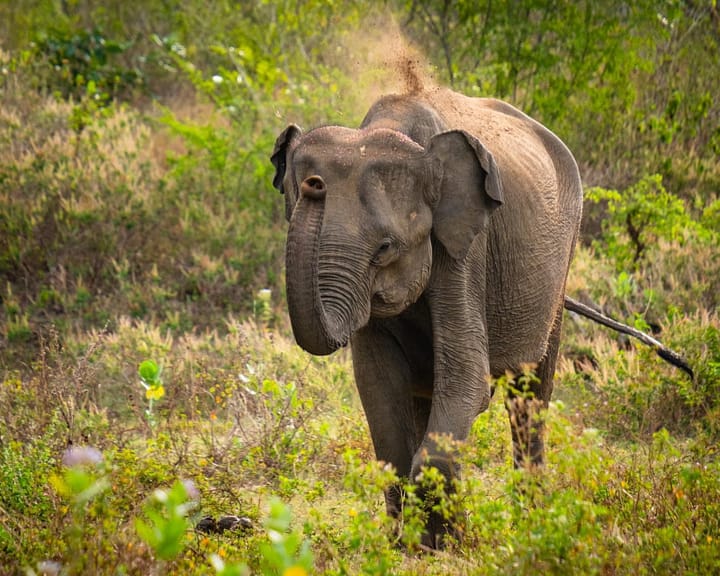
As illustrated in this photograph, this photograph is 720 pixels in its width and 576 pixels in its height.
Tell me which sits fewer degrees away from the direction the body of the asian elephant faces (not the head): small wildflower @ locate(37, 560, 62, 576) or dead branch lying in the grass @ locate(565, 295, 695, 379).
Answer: the small wildflower

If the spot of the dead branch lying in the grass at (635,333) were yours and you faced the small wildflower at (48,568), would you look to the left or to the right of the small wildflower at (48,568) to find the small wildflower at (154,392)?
right

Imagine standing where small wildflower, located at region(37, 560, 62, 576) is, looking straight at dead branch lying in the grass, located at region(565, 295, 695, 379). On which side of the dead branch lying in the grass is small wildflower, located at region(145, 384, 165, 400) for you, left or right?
left

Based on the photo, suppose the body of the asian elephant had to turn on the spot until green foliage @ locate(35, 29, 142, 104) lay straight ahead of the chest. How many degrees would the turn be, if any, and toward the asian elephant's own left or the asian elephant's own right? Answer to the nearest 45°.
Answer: approximately 90° to the asian elephant's own right

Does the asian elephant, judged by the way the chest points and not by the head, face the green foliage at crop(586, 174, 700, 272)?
no

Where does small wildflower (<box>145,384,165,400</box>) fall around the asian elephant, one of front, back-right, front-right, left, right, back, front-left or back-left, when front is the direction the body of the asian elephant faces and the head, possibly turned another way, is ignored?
right

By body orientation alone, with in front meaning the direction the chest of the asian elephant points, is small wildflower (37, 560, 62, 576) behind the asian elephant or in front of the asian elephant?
in front

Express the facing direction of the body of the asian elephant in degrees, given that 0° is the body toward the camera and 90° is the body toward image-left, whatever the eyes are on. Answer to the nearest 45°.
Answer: approximately 45°

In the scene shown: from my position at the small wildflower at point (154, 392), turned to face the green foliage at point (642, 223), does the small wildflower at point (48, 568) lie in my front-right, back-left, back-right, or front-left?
back-right

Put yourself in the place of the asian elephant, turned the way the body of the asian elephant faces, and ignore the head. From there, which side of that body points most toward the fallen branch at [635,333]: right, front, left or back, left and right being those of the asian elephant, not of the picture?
back

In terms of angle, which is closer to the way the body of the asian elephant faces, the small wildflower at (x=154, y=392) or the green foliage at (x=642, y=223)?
the small wildflower

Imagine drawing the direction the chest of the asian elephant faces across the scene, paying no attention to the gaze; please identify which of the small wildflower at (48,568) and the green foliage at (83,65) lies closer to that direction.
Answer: the small wildflower

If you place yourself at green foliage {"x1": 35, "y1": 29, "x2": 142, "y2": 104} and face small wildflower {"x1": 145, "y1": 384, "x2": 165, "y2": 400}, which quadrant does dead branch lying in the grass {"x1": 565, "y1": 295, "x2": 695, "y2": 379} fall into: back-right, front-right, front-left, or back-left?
front-left
